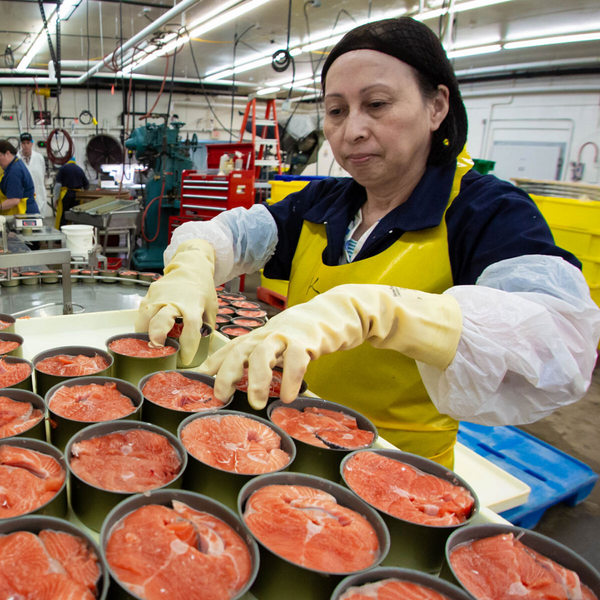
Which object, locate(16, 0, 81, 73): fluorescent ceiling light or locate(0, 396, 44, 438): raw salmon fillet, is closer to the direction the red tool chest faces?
the raw salmon fillet

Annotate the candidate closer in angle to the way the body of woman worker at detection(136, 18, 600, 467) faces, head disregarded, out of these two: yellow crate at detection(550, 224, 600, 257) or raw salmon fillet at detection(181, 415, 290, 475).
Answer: the raw salmon fillet

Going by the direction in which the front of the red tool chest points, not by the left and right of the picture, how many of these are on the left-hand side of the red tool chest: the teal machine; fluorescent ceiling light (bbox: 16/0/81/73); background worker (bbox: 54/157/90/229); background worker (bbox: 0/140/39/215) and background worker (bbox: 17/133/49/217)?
0

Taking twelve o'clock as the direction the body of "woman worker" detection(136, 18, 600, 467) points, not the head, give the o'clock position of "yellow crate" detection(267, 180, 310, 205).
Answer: The yellow crate is roughly at 4 o'clock from the woman worker.

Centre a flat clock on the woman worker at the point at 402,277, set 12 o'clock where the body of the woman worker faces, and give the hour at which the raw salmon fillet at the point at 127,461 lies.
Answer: The raw salmon fillet is roughly at 12 o'clock from the woman worker.

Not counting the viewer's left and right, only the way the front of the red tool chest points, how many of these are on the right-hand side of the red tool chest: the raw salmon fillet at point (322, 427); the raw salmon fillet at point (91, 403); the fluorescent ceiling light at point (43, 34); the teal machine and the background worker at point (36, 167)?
3

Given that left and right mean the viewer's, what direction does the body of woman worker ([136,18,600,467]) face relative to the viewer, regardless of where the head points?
facing the viewer and to the left of the viewer

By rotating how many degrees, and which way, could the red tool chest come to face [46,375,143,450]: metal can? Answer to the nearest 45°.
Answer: approximately 45° to its left

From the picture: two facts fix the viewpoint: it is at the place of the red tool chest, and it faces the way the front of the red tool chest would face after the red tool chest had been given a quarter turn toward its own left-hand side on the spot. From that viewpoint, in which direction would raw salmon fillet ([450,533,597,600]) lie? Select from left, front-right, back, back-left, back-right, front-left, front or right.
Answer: front-right

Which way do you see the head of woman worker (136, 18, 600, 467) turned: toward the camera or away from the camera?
toward the camera

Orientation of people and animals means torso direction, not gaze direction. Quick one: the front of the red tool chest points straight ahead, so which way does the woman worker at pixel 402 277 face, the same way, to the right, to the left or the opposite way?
the same way

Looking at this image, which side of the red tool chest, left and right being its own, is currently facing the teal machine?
right

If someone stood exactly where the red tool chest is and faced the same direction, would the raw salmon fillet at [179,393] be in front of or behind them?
in front

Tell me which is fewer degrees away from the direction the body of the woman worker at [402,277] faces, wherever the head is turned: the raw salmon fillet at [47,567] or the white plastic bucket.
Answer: the raw salmon fillet

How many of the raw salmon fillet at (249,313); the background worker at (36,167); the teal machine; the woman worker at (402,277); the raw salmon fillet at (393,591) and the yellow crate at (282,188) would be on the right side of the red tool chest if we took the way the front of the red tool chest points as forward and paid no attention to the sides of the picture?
2

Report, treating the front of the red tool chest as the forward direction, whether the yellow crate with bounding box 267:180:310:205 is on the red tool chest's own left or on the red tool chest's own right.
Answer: on the red tool chest's own left
